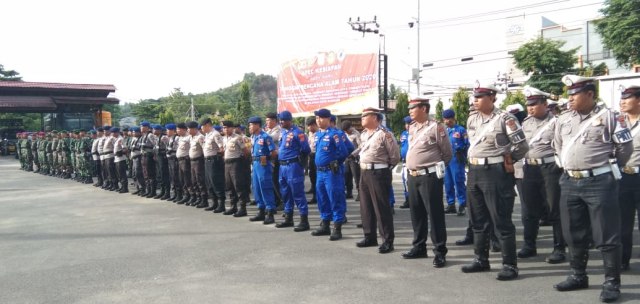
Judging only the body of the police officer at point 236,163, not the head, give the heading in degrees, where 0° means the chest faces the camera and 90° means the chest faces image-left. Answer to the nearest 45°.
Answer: approximately 45°

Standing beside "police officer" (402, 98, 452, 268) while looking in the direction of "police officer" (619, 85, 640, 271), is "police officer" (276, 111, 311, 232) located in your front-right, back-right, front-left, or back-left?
back-left

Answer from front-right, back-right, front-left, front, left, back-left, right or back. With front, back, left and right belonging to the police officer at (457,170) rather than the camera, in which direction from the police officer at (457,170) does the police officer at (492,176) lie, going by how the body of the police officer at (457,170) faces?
front-left

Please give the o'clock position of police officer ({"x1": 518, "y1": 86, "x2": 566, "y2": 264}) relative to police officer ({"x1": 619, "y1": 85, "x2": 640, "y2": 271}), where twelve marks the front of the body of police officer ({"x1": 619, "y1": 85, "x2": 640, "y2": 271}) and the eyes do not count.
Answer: police officer ({"x1": 518, "y1": 86, "x2": 566, "y2": 264}) is roughly at 2 o'clock from police officer ({"x1": 619, "y1": 85, "x2": 640, "y2": 271}).

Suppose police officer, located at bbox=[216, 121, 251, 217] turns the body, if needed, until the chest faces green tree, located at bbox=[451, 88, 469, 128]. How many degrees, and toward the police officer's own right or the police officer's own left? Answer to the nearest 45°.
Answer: approximately 180°

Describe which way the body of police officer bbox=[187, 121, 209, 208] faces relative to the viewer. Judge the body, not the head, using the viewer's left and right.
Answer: facing the viewer and to the left of the viewer

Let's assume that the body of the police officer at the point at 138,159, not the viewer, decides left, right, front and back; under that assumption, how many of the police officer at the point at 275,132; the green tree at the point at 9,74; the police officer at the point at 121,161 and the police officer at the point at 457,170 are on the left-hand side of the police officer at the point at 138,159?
2

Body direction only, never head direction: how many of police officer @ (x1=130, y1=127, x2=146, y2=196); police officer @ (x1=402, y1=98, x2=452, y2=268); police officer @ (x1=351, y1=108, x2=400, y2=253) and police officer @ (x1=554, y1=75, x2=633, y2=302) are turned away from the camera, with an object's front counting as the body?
0

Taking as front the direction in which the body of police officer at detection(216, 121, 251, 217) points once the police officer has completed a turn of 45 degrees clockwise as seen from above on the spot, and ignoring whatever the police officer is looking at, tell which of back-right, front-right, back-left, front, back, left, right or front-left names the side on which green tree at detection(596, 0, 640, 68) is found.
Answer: back-right

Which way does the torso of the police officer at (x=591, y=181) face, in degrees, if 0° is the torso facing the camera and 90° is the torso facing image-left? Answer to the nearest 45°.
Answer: approximately 45°

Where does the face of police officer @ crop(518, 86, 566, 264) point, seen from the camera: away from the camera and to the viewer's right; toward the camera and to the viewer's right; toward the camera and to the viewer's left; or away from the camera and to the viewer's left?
toward the camera and to the viewer's left

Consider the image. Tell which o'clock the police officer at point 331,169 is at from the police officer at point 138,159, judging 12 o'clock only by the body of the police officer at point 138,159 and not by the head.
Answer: the police officer at point 331,169 is roughly at 10 o'clock from the police officer at point 138,159.

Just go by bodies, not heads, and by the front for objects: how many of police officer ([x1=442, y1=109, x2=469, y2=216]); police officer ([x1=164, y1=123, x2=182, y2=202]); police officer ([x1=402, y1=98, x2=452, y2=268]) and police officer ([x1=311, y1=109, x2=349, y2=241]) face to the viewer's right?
0

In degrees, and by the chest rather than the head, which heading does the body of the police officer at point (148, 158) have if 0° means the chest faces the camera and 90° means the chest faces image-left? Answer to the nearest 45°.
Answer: approximately 45°

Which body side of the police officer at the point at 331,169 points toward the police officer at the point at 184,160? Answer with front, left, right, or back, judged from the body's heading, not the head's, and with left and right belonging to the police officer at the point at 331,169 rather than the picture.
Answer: right

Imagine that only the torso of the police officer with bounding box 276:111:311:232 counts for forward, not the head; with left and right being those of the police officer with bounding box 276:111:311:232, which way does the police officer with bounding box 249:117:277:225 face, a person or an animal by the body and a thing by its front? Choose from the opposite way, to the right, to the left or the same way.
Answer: the same way

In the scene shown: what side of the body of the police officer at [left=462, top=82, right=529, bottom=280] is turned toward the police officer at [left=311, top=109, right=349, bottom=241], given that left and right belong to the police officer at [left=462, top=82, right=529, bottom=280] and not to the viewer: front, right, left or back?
right
